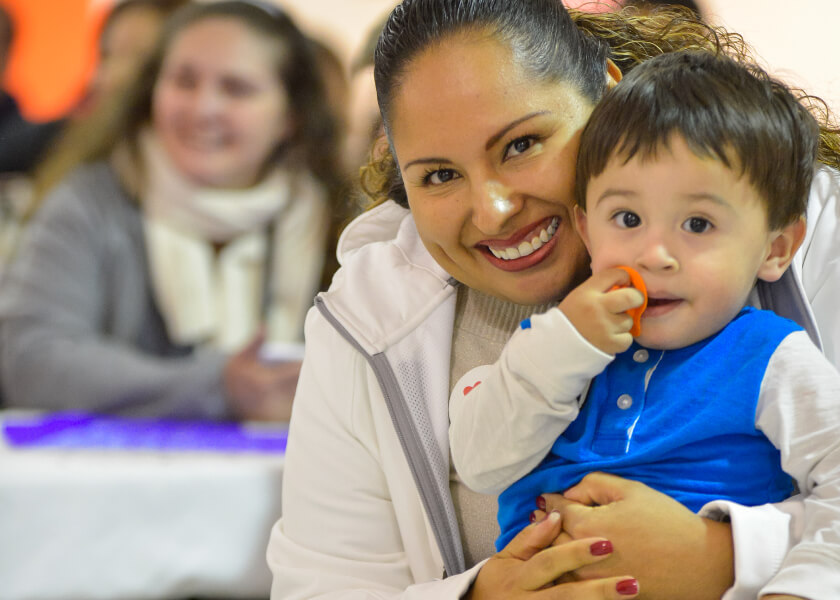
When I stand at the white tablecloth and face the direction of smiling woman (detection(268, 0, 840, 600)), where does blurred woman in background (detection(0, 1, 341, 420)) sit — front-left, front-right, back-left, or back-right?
back-left

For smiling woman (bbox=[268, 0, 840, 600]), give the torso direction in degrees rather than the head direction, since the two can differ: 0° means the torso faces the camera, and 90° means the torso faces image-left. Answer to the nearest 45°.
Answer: approximately 0°

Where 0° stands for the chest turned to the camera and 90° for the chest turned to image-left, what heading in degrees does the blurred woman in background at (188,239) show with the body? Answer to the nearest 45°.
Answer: approximately 315°

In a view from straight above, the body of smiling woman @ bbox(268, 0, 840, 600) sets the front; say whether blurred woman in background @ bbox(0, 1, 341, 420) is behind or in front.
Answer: behind

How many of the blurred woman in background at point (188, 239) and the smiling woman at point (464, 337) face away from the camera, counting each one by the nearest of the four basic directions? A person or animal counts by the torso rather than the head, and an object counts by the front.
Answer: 0

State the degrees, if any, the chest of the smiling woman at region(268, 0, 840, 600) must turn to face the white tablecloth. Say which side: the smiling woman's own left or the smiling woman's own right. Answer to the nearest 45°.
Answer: approximately 135° to the smiling woman's own right

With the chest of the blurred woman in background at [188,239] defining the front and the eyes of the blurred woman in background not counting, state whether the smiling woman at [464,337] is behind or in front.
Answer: in front
